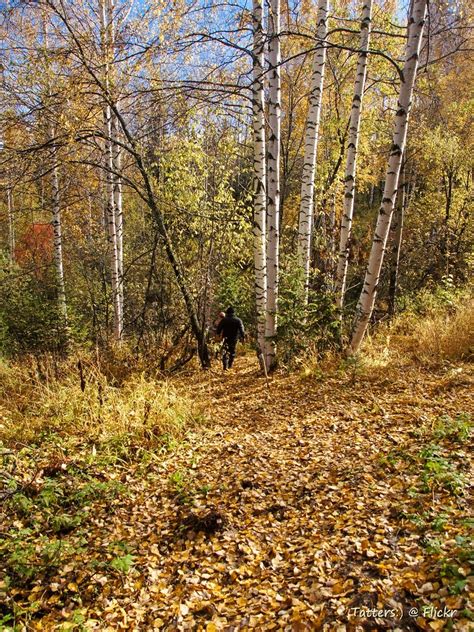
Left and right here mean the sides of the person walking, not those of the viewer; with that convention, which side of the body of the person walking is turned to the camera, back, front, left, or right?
back

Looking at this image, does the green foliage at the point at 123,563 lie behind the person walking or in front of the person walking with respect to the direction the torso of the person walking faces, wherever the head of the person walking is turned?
behind

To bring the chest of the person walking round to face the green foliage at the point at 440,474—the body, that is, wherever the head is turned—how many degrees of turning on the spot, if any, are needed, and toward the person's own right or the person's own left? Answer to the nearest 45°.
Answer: approximately 180°
